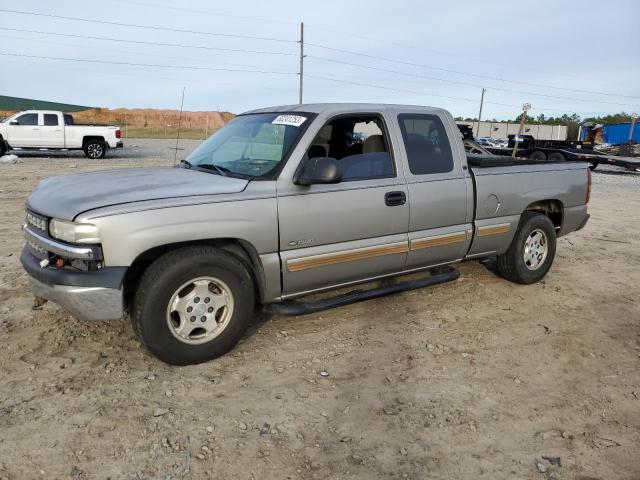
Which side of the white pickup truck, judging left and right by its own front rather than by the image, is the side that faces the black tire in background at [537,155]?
back

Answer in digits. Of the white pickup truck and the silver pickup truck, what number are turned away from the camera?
0

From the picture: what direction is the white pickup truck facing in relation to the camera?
to the viewer's left

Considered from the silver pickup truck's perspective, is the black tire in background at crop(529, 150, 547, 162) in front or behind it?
behind

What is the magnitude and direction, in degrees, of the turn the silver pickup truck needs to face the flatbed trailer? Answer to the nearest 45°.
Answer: approximately 180°

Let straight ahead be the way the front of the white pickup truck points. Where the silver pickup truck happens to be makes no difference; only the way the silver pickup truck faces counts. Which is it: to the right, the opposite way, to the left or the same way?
the same way

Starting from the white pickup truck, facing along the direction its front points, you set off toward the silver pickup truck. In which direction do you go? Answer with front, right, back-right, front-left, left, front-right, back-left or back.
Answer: left

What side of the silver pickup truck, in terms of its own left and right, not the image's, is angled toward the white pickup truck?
right

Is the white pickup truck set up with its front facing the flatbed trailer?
no

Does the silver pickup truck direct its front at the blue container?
no

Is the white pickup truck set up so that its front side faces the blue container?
no
